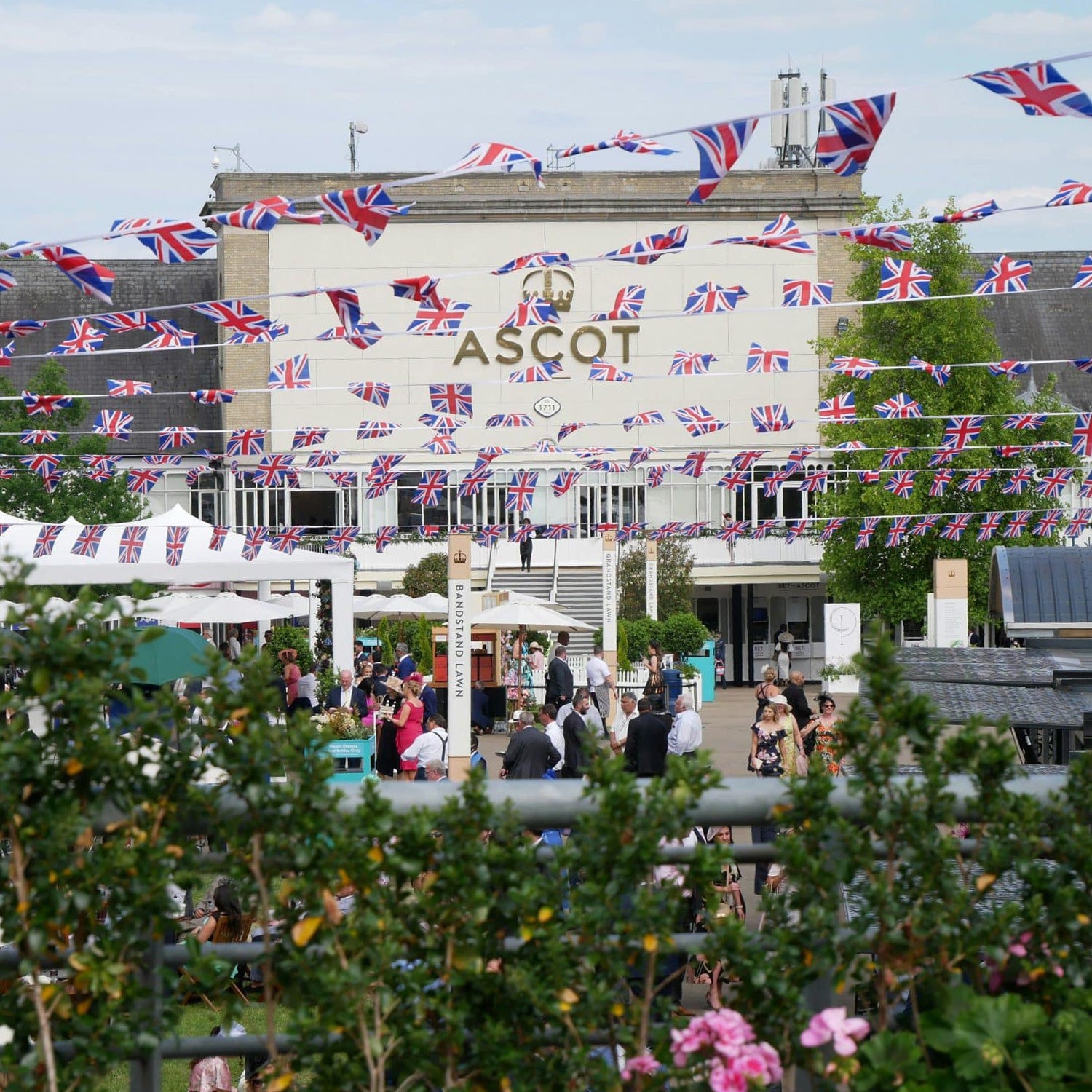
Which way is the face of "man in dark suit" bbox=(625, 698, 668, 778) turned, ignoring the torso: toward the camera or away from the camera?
away from the camera

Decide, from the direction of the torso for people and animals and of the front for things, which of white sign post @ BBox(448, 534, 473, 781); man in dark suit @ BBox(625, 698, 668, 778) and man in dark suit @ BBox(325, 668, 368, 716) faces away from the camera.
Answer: man in dark suit @ BBox(625, 698, 668, 778)

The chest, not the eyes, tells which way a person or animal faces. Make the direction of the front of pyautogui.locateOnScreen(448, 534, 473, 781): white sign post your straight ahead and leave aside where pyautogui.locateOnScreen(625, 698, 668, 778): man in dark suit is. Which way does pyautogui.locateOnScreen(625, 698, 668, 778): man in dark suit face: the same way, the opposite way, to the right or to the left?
the opposite way

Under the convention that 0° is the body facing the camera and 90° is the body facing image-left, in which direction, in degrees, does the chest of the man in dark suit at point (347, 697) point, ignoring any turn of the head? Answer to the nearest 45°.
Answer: approximately 0°

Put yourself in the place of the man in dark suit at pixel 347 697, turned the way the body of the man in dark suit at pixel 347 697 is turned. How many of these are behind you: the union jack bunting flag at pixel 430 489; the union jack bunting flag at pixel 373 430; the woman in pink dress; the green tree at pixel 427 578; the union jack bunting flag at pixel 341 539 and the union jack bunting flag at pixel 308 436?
5

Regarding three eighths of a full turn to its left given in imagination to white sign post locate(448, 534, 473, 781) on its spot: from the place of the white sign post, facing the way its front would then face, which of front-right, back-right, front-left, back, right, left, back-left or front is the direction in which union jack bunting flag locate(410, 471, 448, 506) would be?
front-left

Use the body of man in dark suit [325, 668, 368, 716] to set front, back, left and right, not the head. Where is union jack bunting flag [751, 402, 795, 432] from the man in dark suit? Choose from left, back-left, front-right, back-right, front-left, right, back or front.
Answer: back-left

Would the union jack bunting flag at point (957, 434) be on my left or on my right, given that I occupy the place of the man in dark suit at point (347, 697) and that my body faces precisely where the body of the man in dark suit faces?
on my left

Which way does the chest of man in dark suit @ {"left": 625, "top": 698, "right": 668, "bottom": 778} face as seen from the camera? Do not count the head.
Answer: away from the camera

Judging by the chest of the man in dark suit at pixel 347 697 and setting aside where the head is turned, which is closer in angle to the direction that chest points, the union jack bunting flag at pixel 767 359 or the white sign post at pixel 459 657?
the white sign post

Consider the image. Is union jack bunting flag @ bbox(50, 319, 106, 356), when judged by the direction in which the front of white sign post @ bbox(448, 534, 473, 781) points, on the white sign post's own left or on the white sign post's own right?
on the white sign post's own right

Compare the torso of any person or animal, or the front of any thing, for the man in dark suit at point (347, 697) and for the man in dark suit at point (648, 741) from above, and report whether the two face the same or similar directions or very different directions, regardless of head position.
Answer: very different directions

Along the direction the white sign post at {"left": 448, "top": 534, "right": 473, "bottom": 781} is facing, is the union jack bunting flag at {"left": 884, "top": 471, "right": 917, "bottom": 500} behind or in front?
behind

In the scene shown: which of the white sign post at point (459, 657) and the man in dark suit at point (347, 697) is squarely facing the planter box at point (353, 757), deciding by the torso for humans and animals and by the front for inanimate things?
the man in dark suit

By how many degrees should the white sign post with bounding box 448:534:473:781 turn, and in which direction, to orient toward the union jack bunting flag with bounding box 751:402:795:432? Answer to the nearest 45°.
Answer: approximately 135° to its left
